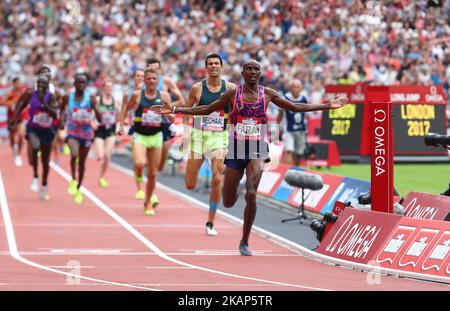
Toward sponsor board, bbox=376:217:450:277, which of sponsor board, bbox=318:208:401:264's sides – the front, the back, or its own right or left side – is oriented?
left

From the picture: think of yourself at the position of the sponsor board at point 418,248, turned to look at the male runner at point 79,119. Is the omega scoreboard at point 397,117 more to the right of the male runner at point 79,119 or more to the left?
right

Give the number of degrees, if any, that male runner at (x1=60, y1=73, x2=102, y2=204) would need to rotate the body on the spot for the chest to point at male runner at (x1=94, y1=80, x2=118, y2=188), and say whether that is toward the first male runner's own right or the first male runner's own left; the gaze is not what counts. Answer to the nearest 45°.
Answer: approximately 180°

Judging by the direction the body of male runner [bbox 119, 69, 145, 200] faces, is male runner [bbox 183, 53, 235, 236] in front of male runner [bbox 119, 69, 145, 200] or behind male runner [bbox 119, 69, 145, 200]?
in front

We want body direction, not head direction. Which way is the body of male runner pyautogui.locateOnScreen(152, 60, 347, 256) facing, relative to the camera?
toward the camera

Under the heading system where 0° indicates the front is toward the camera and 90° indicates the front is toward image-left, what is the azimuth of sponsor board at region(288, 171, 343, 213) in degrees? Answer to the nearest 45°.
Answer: approximately 45°

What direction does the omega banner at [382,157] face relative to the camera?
toward the camera

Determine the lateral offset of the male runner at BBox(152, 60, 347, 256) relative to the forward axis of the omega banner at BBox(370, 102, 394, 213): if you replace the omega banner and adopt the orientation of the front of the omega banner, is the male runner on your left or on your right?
on your right

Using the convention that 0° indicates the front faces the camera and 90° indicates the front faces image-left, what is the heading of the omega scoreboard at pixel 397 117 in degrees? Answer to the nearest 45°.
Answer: approximately 0°
